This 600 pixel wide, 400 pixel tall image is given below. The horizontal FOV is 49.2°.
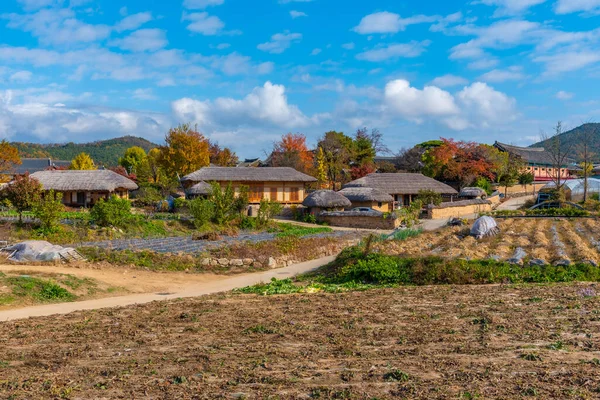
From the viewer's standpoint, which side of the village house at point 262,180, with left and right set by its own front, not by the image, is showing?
front

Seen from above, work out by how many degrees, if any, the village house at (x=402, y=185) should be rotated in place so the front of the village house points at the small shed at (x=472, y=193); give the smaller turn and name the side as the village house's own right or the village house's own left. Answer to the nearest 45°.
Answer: approximately 135° to the village house's own left

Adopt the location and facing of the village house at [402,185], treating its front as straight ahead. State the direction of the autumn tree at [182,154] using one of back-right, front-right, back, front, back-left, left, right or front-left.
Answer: right

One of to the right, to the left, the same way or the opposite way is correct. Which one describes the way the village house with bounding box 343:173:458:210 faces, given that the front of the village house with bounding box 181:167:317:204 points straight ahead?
the same way

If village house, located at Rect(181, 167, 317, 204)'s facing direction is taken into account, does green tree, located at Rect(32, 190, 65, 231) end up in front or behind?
in front

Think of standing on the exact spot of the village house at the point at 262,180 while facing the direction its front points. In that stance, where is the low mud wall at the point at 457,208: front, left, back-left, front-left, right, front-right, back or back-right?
left

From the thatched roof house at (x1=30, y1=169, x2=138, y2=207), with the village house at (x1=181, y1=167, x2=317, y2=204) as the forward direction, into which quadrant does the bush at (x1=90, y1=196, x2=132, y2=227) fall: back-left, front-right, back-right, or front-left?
front-right

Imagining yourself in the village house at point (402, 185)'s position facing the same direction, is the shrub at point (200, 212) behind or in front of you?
in front

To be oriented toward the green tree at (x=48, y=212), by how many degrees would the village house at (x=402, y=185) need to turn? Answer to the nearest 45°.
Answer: approximately 45° to its right

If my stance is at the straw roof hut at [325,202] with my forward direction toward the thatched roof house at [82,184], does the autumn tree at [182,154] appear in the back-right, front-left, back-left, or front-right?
front-right

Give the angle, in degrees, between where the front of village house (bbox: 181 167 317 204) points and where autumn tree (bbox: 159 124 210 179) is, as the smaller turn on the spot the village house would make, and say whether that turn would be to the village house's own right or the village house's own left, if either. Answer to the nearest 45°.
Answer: approximately 135° to the village house's own right

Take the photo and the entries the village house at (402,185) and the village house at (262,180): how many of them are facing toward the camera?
2

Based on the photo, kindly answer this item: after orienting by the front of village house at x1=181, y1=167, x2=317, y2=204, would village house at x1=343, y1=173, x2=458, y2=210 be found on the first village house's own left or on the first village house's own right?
on the first village house's own left

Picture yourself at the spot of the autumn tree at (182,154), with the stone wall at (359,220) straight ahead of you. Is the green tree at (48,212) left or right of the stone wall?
right

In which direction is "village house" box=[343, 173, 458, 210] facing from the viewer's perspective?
toward the camera

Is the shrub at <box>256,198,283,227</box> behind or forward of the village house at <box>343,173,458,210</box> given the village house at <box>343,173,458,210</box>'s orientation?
forward

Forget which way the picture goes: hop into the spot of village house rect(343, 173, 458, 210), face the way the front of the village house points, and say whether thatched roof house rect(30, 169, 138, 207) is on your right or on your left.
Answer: on your right
